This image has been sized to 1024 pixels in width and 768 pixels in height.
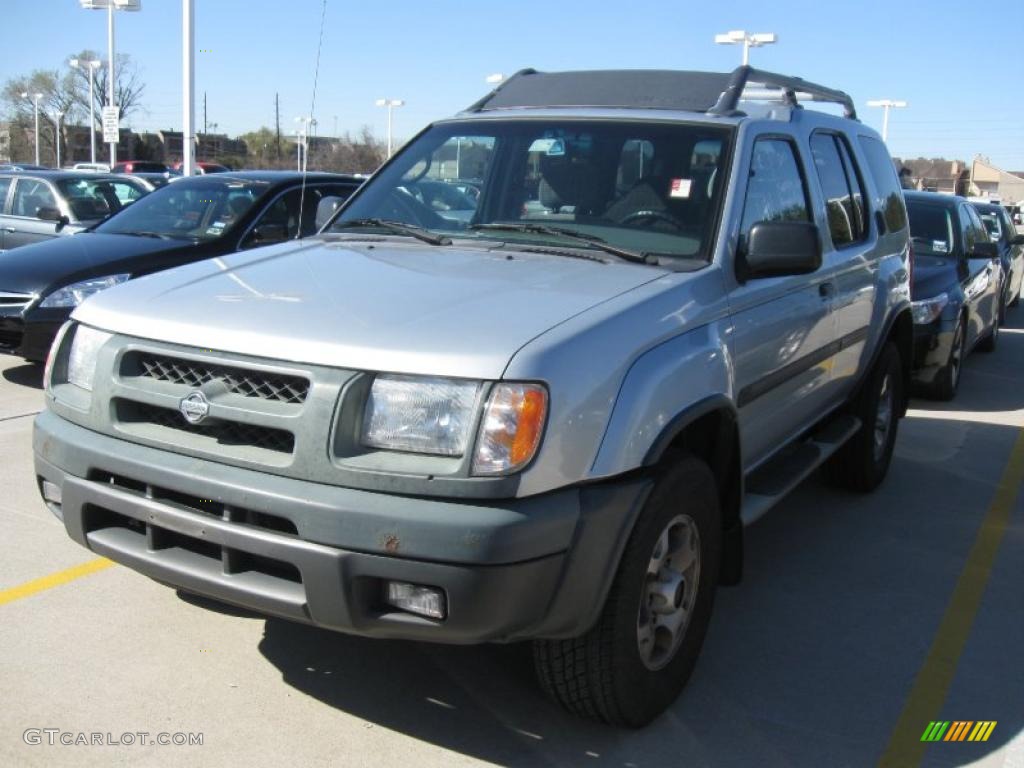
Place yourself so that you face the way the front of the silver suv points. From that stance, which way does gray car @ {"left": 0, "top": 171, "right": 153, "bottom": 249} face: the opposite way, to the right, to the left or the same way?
to the left

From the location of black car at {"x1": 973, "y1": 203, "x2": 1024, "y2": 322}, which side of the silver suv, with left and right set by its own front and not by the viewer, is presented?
back

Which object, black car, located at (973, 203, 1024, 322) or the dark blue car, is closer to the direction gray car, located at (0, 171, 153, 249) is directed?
the dark blue car

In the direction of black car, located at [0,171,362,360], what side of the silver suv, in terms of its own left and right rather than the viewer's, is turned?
right

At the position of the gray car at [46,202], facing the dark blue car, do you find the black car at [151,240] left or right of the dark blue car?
right

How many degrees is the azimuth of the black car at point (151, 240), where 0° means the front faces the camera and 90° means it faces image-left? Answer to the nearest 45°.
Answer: approximately 45°

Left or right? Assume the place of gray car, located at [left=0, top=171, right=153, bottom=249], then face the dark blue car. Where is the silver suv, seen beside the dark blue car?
right

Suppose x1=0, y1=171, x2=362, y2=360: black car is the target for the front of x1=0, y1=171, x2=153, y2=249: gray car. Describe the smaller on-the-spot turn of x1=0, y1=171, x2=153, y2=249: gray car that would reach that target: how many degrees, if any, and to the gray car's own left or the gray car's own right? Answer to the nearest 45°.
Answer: approximately 45° to the gray car's own right

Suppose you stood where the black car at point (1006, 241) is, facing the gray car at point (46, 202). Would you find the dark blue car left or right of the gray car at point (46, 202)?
left
